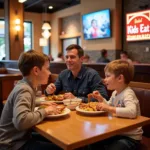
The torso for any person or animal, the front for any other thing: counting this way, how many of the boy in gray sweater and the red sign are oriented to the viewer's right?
1

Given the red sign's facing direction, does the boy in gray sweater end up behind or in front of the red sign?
in front

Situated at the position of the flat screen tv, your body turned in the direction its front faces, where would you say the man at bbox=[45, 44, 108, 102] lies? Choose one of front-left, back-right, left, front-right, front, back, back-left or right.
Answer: front-left

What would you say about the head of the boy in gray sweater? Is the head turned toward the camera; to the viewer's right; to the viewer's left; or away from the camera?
to the viewer's right

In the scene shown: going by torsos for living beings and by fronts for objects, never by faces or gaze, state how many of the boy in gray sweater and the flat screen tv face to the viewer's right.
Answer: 1

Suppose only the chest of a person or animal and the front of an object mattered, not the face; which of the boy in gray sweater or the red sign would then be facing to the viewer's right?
the boy in gray sweater

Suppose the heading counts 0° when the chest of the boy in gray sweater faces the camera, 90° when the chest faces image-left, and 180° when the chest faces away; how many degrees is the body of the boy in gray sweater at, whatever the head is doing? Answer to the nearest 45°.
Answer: approximately 270°

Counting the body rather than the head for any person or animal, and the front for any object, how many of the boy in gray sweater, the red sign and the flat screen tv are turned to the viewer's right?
1

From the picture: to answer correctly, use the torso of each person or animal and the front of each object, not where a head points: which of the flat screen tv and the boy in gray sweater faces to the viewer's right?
the boy in gray sweater

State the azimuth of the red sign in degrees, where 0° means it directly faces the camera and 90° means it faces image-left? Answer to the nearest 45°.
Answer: approximately 45°

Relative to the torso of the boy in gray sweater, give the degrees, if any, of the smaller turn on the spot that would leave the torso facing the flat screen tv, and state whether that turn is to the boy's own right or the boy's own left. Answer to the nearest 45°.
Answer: approximately 90° to the boy's own left
